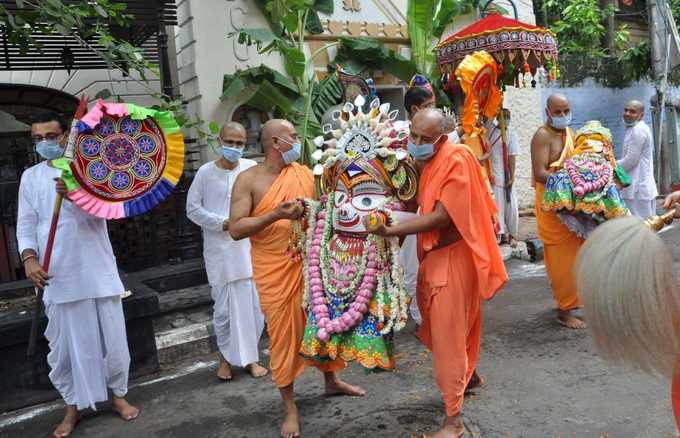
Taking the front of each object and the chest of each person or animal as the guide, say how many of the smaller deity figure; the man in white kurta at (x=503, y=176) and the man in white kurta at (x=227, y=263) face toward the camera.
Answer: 3

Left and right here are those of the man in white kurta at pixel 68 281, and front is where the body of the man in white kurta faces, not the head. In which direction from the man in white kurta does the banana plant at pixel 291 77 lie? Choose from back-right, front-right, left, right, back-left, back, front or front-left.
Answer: back-left

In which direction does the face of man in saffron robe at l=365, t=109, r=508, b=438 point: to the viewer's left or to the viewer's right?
to the viewer's left

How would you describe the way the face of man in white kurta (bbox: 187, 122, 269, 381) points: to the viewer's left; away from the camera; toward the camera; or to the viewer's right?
toward the camera

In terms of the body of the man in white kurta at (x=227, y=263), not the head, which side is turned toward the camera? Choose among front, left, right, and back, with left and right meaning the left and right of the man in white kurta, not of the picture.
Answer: front

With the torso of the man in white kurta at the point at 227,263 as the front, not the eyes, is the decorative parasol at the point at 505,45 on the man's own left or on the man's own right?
on the man's own left

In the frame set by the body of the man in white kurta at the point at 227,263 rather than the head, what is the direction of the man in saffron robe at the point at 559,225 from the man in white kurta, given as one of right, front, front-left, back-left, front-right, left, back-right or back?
left

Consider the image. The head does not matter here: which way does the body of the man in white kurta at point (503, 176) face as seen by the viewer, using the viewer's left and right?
facing the viewer

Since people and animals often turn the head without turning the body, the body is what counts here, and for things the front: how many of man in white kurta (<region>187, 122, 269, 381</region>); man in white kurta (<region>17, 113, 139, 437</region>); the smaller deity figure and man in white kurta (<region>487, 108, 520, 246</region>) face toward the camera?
4

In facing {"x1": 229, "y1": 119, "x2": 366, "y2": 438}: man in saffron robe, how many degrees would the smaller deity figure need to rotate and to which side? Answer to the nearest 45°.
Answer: approximately 45° to its right

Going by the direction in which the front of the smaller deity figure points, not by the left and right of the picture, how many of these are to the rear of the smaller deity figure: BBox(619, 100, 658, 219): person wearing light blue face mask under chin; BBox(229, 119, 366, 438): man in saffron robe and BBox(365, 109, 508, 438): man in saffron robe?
1

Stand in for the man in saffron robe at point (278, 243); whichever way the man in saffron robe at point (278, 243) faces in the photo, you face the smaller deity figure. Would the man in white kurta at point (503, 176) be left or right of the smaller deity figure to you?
left

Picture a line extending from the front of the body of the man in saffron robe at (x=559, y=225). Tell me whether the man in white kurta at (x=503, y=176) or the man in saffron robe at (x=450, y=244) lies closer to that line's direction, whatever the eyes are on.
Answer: the man in saffron robe

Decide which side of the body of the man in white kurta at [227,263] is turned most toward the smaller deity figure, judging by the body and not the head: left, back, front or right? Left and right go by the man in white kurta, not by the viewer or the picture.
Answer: left

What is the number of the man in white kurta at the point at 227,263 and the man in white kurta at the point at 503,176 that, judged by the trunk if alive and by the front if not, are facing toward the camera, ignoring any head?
2

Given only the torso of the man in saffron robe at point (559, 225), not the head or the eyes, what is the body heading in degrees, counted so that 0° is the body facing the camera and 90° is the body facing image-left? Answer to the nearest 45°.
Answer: approximately 315°
